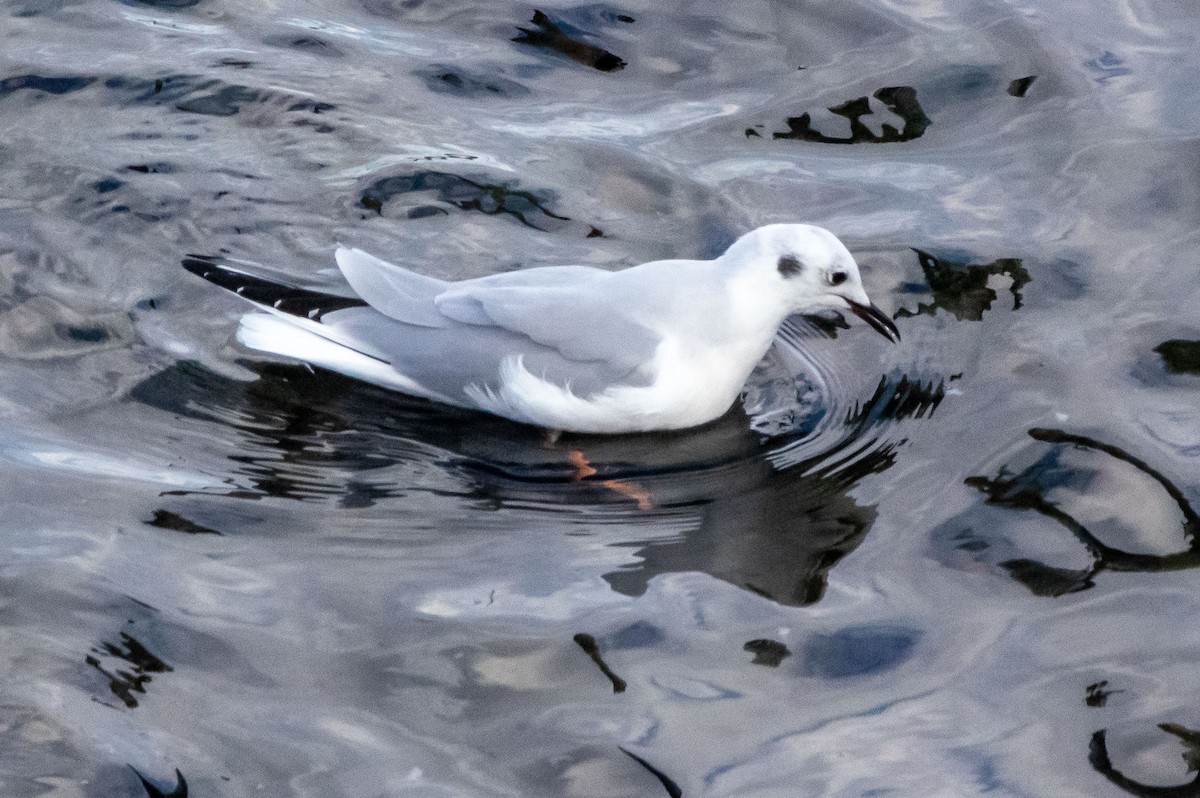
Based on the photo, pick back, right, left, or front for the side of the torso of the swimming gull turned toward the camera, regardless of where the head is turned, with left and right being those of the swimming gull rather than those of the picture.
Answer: right
